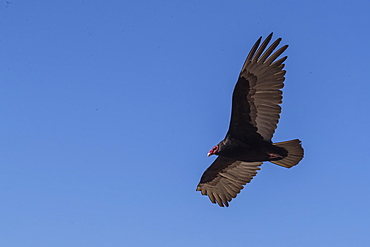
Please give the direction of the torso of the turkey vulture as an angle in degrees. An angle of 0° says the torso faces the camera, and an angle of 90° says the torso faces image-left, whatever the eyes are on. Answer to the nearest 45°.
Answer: approximately 90°
